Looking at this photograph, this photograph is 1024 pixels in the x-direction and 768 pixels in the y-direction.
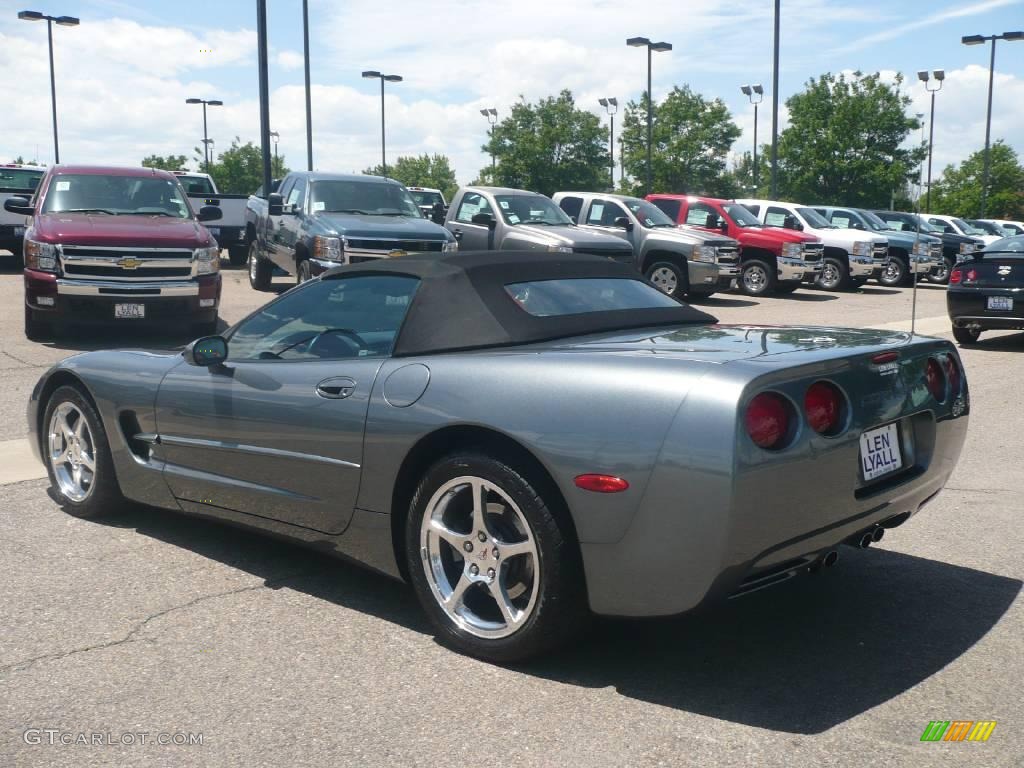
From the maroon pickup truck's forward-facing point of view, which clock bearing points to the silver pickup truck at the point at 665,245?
The silver pickup truck is roughly at 8 o'clock from the maroon pickup truck.

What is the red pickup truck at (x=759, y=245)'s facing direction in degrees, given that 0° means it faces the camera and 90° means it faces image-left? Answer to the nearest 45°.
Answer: approximately 315°

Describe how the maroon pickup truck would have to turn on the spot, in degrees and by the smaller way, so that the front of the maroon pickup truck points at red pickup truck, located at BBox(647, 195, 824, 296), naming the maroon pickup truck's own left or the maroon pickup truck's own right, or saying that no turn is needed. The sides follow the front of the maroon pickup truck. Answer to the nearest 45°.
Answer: approximately 135° to the maroon pickup truck's own left

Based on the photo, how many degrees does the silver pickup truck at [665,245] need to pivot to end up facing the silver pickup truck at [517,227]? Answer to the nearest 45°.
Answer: approximately 90° to its right

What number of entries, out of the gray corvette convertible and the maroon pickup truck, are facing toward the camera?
1

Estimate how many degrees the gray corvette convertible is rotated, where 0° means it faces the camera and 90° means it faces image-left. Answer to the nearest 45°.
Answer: approximately 135°

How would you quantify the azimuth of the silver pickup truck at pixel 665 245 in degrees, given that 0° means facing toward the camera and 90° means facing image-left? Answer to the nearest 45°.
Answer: approximately 315°

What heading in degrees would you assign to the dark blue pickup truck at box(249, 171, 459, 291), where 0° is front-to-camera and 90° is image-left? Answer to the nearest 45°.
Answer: approximately 315°

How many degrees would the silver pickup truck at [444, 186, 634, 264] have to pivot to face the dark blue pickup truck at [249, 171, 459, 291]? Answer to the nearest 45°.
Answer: approximately 90° to its right

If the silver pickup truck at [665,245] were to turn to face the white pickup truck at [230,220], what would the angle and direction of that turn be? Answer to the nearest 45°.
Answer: approximately 135° to its right
